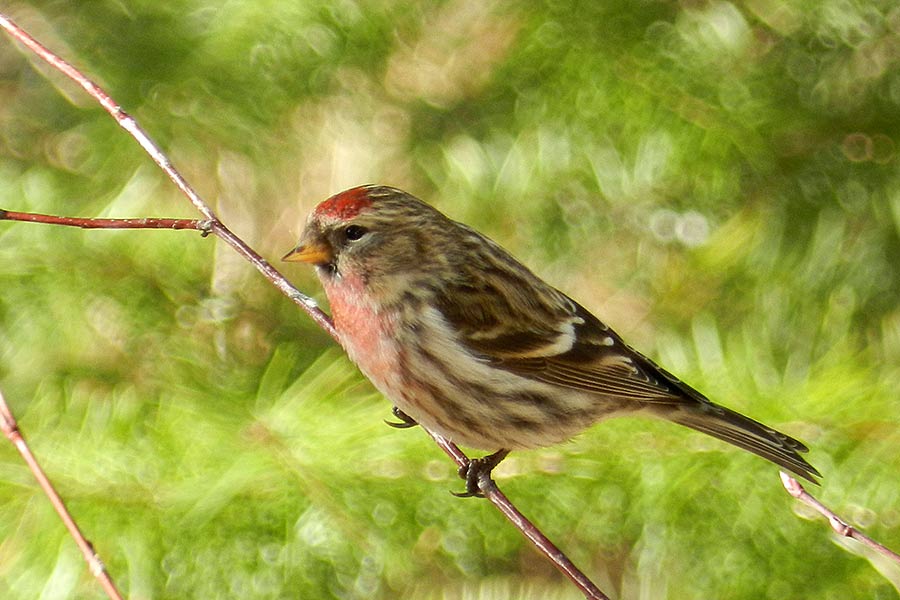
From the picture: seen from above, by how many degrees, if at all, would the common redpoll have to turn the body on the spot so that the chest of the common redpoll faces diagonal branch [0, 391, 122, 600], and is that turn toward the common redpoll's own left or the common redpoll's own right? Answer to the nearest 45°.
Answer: approximately 45° to the common redpoll's own left

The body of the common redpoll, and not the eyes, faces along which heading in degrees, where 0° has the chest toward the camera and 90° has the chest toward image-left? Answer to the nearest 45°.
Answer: approximately 90°

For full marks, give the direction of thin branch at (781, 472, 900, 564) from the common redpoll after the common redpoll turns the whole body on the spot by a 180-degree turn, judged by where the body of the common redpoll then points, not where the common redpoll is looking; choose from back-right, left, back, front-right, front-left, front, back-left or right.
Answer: front-right
